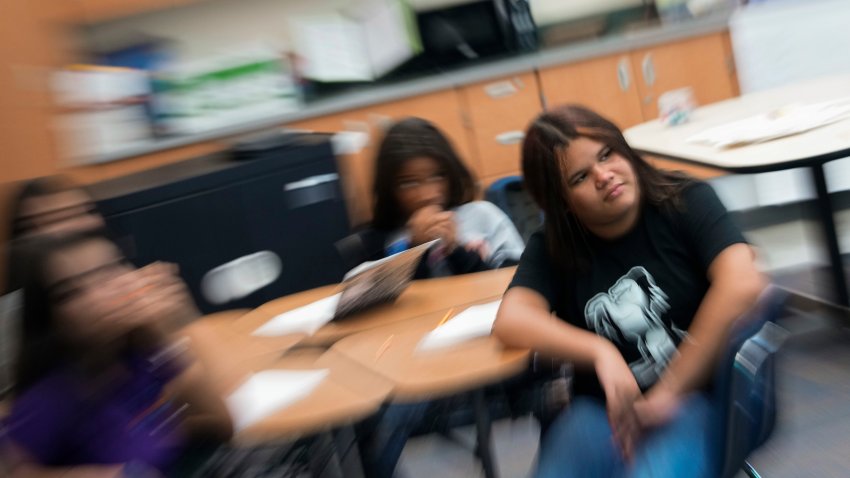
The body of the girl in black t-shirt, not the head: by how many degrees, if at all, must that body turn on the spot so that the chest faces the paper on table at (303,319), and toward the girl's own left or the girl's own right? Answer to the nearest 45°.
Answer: approximately 90° to the girl's own right

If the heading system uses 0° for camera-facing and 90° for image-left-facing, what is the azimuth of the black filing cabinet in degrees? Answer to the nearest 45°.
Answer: approximately 0°

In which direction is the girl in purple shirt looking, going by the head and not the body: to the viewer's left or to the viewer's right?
to the viewer's right

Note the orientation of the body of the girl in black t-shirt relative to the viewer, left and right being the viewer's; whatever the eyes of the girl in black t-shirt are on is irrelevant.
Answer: facing the viewer

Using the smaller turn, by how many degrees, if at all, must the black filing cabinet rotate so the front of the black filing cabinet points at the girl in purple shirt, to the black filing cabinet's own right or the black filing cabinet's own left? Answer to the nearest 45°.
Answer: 0° — it already faces them

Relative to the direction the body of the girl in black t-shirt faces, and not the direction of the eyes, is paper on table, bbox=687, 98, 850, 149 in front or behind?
behind

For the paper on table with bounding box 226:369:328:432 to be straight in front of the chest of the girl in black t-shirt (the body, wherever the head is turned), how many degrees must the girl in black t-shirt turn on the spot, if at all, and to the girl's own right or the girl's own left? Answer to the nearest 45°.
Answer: approximately 90° to the girl's own right

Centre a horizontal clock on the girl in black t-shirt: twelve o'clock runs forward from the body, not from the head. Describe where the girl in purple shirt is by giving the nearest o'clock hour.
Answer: The girl in purple shirt is roughly at 2 o'clock from the girl in black t-shirt.

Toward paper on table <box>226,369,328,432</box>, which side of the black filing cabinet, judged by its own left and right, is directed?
front

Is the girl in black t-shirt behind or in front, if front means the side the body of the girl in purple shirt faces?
in front

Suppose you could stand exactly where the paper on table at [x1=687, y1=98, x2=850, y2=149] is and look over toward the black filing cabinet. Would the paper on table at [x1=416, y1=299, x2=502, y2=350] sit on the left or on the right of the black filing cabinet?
left

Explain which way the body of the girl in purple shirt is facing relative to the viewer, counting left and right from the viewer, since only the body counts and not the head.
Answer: facing the viewer and to the right of the viewer

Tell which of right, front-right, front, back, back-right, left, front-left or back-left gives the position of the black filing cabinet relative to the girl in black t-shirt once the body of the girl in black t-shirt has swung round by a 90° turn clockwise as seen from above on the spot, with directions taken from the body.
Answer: front-right

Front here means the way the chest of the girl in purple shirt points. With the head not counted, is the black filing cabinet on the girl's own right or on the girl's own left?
on the girl's own left
